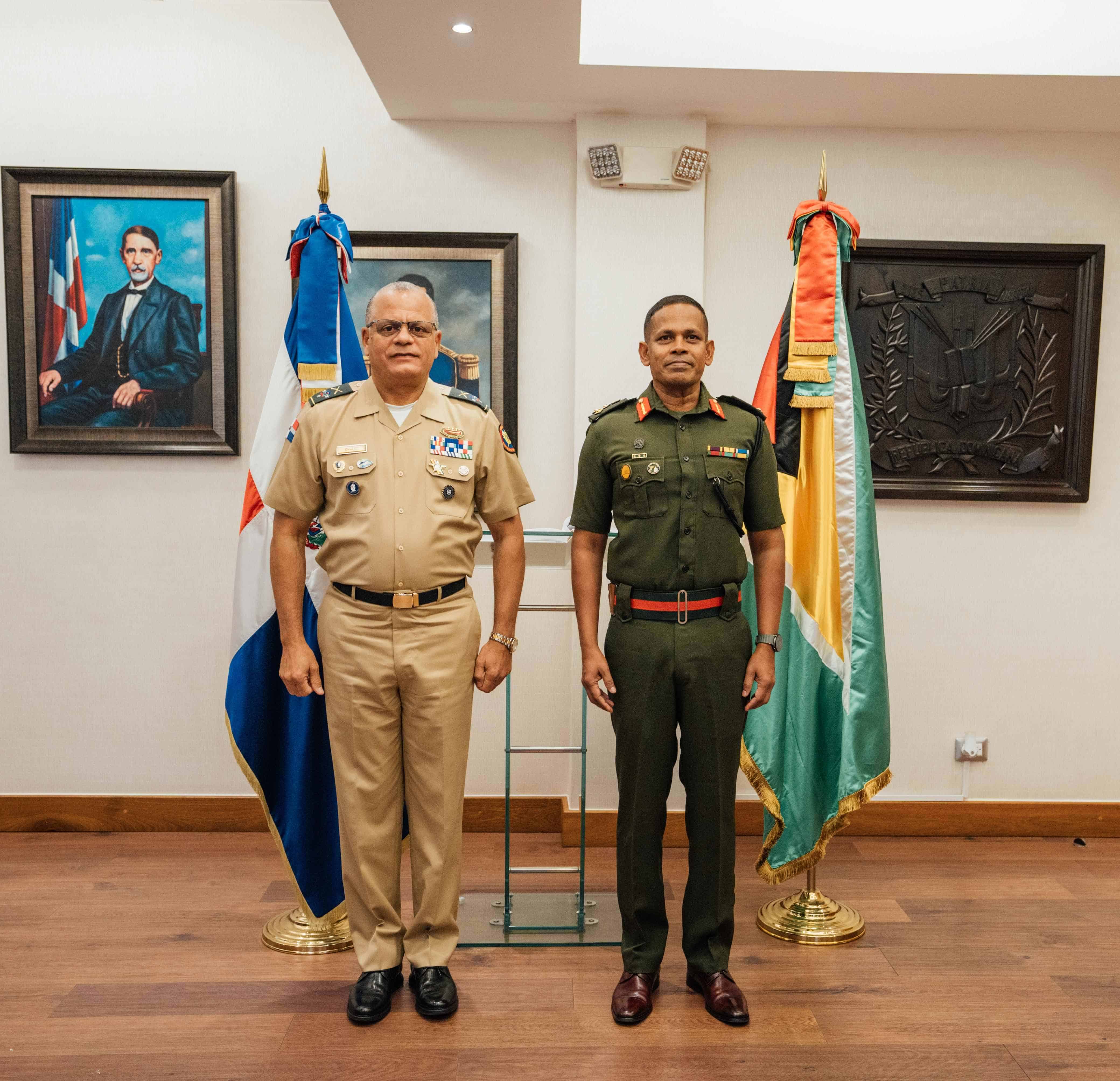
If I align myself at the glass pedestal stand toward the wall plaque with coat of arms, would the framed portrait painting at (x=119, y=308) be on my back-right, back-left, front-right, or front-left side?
back-left

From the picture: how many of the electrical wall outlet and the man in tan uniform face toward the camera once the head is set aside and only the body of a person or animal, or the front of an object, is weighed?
2

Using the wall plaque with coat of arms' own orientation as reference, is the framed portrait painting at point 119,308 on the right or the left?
on its right

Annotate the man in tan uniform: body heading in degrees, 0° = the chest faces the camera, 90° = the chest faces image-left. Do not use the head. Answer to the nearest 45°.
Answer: approximately 0°

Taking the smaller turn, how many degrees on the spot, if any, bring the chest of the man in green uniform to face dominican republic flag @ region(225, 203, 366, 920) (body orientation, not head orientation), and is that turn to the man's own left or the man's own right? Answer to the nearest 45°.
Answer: approximately 90° to the man's own right

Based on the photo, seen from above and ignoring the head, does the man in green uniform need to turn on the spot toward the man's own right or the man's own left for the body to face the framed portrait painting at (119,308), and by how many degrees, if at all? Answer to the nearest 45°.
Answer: approximately 135° to the man's own right
